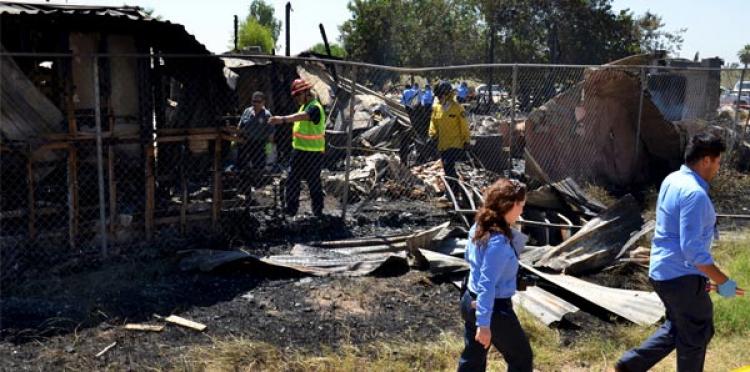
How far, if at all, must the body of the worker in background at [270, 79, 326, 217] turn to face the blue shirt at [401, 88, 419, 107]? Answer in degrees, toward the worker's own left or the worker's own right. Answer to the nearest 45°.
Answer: approximately 90° to the worker's own right

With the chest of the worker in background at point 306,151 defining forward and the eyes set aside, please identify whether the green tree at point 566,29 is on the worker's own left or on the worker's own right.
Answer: on the worker's own right

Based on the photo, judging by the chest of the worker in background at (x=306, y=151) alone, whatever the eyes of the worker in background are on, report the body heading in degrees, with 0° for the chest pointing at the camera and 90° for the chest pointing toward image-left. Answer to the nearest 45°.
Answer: approximately 90°

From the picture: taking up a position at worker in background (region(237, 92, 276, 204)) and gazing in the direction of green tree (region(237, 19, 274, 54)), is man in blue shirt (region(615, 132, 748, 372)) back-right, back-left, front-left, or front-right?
back-right

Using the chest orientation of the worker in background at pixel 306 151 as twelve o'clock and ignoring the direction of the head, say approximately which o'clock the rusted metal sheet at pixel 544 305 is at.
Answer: The rusted metal sheet is roughly at 8 o'clock from the worker in background.

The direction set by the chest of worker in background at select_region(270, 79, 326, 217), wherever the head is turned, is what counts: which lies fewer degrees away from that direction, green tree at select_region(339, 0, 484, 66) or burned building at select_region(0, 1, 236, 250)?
the burned building
